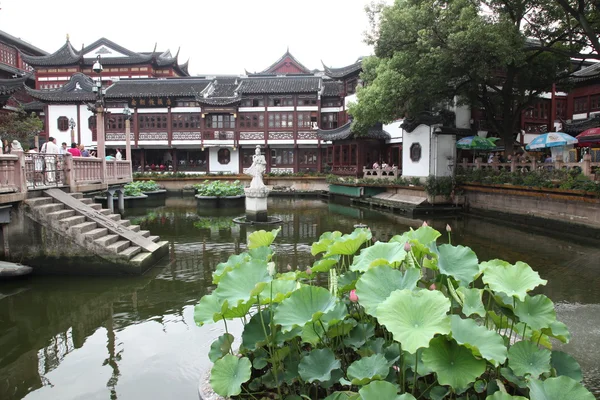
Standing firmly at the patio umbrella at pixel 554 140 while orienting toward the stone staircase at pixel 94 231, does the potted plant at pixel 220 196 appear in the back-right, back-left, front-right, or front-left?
front-right

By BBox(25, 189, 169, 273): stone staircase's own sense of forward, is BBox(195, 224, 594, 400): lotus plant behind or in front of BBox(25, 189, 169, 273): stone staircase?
in front

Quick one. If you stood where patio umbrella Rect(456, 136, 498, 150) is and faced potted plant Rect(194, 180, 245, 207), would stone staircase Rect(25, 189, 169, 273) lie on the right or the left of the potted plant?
left

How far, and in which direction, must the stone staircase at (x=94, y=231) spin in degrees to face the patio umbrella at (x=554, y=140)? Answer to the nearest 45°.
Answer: approximately 45° to its left

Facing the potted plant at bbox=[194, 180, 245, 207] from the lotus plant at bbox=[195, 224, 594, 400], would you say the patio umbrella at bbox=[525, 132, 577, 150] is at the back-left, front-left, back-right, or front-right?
front-right

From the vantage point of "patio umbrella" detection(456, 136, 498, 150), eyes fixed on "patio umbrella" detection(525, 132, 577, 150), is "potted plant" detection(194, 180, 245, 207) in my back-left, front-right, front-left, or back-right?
back-right

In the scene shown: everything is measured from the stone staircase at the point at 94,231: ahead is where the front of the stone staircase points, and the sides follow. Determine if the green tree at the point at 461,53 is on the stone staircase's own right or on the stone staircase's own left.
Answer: on the stone staircase's own left

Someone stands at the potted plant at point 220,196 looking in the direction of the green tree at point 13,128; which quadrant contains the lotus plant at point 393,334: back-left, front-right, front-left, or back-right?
back-left

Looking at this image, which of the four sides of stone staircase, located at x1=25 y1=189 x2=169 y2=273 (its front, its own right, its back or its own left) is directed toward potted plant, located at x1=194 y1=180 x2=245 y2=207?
left

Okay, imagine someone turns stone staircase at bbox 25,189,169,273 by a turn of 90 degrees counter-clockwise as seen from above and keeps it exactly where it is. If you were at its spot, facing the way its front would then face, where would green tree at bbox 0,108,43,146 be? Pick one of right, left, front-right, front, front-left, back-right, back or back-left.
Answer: front-left

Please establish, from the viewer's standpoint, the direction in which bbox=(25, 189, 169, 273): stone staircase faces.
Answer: facing the viewer and to the right of the viewer
